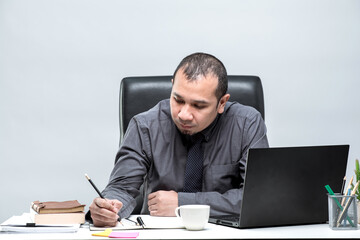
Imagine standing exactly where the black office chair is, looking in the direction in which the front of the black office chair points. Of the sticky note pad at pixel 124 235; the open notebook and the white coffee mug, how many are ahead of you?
3

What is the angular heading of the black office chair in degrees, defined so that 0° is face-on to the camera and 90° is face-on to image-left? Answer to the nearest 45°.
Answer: approximately 0°

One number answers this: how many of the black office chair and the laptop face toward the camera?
1

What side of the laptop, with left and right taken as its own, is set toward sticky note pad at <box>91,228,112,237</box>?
left

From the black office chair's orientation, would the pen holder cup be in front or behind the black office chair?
in front

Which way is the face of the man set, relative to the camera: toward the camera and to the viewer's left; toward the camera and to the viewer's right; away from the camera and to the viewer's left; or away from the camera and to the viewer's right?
toward the camera and to the viewer's left

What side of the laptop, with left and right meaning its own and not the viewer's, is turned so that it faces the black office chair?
front

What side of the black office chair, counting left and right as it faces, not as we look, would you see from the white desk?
front

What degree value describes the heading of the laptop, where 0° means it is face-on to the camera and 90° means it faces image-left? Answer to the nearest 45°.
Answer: approximately 135°
